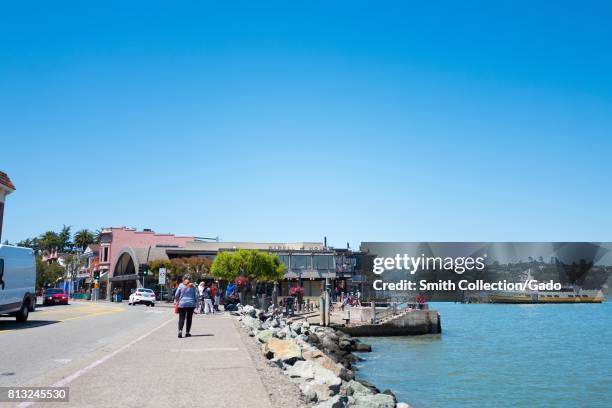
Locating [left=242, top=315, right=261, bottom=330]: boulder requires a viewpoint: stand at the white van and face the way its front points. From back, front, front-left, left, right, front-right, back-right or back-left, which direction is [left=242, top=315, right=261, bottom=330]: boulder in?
back-left

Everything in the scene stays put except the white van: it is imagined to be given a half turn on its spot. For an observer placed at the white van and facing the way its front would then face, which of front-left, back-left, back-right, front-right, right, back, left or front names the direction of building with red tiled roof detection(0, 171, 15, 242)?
front-left

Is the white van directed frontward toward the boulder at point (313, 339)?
no

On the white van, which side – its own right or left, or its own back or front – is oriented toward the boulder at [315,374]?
left

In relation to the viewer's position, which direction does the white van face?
facing the viewer and to the left of the viewer

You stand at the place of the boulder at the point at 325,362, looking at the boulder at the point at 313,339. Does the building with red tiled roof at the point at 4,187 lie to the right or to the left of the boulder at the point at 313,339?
left

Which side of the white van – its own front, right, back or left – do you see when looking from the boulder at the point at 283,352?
left

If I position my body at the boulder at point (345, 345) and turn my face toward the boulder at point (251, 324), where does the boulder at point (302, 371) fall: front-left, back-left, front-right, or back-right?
back-left

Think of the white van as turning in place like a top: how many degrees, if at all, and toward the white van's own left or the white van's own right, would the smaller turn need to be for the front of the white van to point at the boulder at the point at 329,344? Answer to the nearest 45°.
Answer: approximately 135° to the white van's own left

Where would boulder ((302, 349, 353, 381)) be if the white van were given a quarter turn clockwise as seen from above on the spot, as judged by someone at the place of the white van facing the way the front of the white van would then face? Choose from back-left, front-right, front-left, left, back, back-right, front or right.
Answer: back

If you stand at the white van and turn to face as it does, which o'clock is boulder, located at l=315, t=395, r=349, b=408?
The boulder is roughly at 10 o'clock from the white van.

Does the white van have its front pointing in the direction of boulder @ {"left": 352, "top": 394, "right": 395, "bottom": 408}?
no

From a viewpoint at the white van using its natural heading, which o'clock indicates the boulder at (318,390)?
The boulder is roughly at 10 o'clock from the white van.

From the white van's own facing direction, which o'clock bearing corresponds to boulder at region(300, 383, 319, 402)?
The boulder is roughly at 10 o'clock from the white van.

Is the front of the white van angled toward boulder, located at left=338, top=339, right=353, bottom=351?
no
